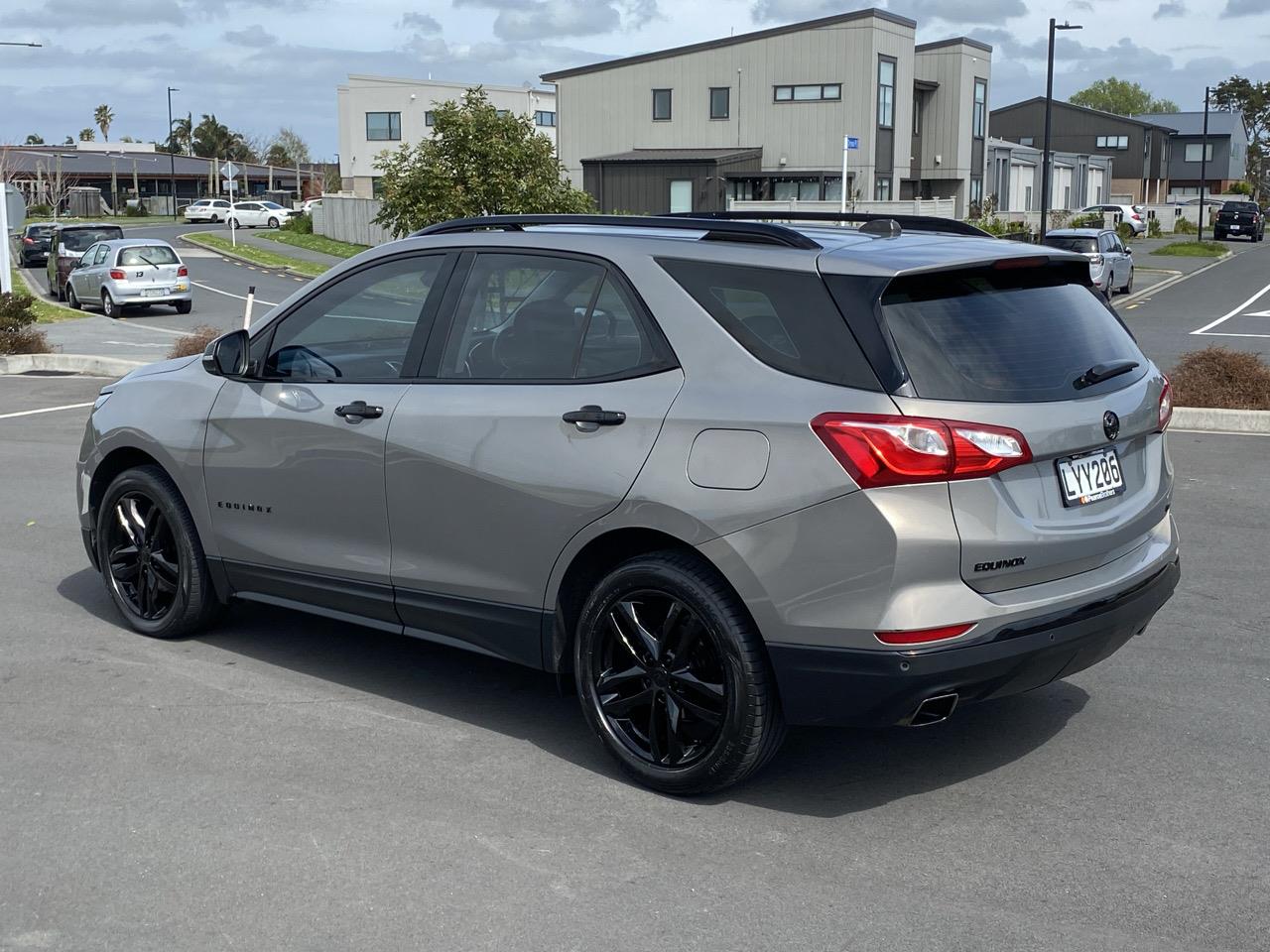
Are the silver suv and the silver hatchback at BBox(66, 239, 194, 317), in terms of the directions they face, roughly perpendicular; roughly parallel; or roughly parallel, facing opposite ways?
roughly parallel

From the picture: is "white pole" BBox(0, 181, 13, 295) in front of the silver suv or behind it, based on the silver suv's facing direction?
in front

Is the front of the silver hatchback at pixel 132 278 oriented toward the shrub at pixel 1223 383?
no

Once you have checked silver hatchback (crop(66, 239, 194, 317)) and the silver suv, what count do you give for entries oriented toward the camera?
0

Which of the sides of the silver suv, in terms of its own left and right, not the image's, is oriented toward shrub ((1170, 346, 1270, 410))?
right

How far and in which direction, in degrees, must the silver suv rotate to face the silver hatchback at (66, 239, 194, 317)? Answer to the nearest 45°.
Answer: approximately 45° to its right

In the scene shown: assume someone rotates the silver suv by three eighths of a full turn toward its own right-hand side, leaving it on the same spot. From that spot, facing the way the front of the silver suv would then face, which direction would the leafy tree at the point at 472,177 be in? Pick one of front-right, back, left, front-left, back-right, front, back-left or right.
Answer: left

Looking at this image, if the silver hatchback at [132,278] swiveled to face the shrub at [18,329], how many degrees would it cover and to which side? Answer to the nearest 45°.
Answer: approximately 135° to its left

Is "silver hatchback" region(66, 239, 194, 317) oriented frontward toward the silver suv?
no

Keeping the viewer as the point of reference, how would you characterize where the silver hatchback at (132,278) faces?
facing away from the viewer and to the left of the viewer

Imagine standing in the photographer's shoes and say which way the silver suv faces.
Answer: facing away from the viewer and to the left of the viewer
